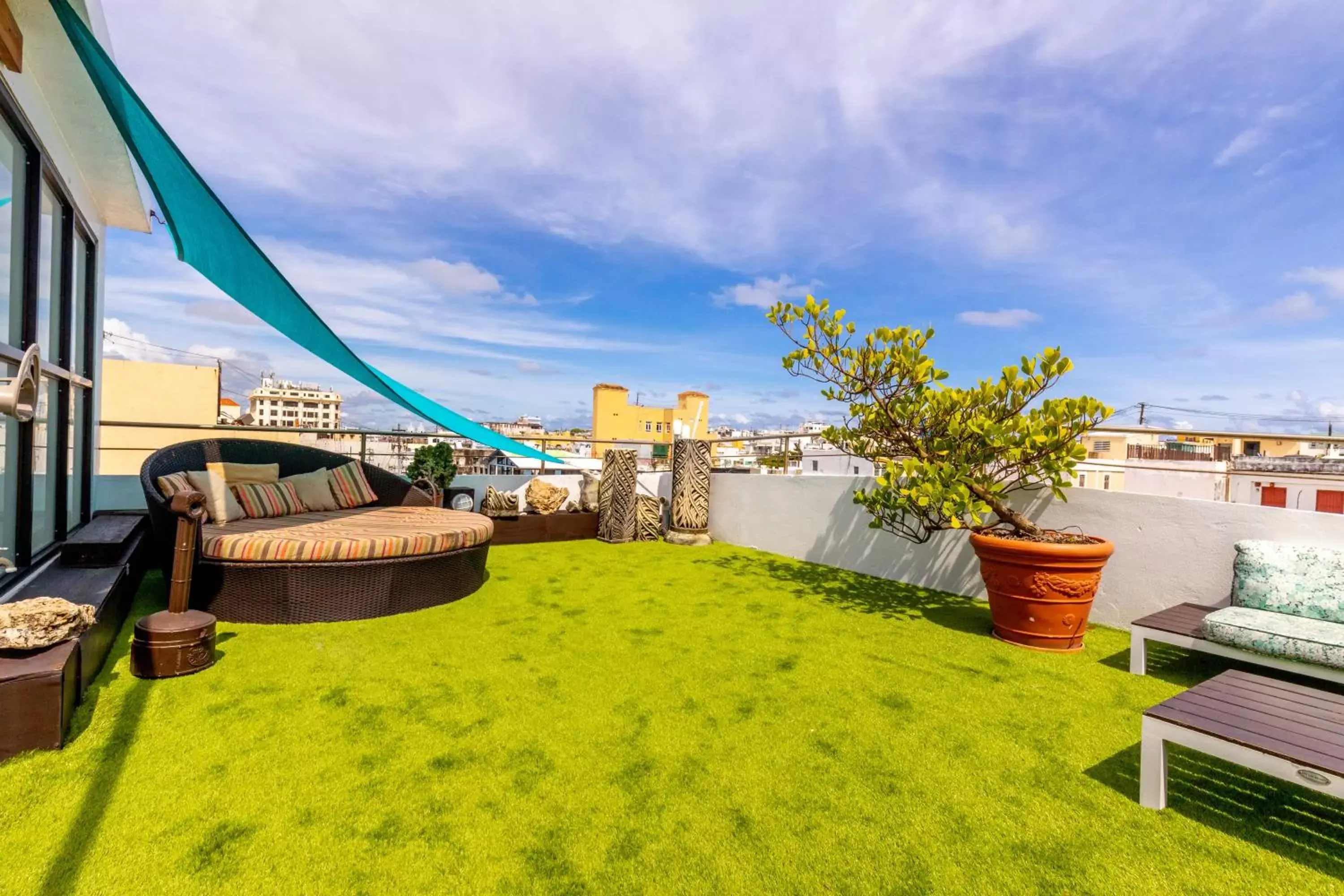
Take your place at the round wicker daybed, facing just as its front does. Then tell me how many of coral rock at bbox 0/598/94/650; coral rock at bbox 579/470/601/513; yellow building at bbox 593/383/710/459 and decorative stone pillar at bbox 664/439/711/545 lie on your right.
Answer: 1

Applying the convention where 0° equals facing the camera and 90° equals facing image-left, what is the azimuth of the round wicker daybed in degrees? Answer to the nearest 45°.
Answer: approximately 315°

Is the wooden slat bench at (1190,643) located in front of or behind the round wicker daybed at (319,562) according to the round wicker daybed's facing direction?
in front

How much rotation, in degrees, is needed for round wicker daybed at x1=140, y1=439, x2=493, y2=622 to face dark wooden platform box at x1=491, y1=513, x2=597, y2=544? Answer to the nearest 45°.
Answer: approximately 90° to its left

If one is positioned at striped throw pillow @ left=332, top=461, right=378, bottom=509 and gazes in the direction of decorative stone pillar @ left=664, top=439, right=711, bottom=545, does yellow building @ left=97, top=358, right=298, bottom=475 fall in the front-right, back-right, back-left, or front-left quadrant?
back-left

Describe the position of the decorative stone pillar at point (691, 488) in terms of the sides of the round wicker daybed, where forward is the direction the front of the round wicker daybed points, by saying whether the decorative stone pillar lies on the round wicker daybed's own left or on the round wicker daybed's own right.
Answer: on the round wicker daybed's own left

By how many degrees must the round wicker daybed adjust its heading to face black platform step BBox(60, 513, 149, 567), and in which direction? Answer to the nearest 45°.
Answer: approximately 180°

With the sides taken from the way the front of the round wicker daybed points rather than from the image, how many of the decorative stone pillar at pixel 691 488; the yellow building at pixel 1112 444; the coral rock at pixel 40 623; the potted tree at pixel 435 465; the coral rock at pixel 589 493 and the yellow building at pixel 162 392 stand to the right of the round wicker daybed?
1

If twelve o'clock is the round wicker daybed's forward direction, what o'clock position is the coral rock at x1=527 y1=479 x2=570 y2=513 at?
The coral rock is roughly at 9 o'clock from the round wicker daybed.

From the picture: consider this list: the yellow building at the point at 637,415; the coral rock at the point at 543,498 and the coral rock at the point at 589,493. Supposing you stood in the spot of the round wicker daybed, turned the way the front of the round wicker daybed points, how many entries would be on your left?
3

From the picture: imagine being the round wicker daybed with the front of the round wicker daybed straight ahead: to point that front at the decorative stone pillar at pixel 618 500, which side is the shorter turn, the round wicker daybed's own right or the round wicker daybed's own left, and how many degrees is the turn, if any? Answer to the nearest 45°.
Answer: approximately 90° to the round wicker daybed's own left

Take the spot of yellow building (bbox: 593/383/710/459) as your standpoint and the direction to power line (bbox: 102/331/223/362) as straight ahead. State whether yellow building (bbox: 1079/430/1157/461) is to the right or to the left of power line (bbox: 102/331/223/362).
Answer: left
